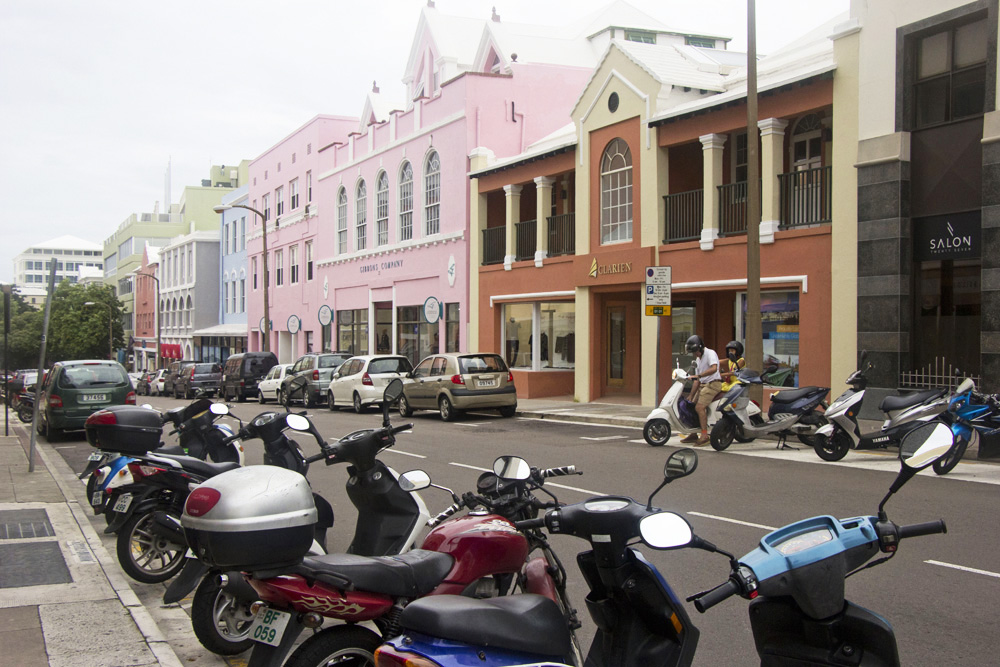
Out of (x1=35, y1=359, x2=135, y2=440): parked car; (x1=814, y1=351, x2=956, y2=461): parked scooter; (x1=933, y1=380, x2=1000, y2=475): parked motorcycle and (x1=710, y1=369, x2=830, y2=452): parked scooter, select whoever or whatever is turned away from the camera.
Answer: the parked car

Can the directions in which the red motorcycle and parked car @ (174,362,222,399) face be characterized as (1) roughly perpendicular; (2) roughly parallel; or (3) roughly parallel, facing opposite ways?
roughly perpendicular

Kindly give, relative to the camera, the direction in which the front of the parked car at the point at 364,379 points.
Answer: facing away from the viewer and to the left of the viewer

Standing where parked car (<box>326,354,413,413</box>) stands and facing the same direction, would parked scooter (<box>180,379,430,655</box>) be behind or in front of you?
behind

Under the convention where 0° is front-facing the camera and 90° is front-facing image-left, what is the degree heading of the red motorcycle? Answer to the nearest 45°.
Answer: approximately 225°

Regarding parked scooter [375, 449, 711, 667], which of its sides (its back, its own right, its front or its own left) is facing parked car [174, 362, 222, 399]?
left

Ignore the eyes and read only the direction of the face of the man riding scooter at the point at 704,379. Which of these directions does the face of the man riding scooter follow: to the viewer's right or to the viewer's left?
to the viewer's left

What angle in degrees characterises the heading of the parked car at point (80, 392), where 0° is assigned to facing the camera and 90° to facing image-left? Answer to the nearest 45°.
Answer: approximately 180°

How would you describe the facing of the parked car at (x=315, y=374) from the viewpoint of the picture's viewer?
facing away from the viewer and to the left of the viewer

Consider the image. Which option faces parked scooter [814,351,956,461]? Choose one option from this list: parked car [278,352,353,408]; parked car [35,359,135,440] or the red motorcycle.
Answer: the red motorcycle

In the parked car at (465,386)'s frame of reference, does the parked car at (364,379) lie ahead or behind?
ahead

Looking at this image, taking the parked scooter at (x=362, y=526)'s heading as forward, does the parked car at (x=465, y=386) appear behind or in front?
in front

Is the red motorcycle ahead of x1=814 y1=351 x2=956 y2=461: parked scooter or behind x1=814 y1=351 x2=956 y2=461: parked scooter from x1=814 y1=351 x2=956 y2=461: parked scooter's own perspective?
ahead

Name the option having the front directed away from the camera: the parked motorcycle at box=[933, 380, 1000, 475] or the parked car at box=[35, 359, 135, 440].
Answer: the parked car

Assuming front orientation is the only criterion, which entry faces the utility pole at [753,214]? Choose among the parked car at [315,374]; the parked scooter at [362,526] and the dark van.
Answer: the parked scooter

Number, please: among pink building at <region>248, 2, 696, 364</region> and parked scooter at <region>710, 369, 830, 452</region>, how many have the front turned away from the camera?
0

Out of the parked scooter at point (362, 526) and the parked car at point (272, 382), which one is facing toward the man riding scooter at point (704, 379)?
the parked scooter

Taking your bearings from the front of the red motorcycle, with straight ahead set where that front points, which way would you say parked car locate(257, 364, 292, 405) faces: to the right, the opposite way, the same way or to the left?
to the left
